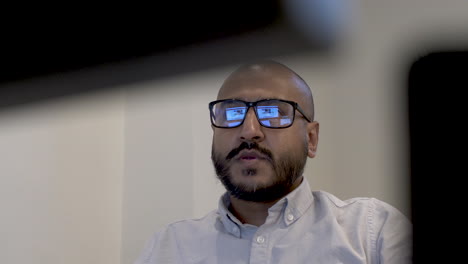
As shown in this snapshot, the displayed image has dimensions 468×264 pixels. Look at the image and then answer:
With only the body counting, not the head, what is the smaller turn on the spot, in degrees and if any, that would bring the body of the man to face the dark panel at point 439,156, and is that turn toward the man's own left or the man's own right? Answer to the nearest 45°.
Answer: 0° — they already face it

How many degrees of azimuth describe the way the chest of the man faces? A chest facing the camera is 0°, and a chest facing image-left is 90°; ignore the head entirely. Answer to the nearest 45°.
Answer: approximately 0°
